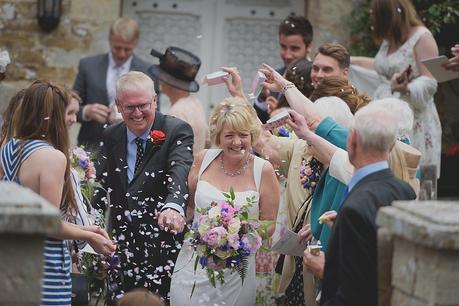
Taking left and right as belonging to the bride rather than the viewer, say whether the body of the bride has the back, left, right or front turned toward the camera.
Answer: front

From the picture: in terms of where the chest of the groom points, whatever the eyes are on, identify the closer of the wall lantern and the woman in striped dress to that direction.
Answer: the woman in striped dress

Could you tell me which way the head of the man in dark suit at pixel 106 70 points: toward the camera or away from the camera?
toward the camera

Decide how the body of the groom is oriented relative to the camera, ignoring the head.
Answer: toward the camera

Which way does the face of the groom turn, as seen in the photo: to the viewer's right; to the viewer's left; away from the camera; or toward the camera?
toward the camera

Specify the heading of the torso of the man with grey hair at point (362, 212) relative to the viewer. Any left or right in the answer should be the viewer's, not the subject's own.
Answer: facing away from the viewer and to the left of the viewer

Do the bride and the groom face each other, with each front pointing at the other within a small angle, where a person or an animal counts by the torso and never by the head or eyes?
no

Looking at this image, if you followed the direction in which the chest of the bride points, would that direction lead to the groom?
no

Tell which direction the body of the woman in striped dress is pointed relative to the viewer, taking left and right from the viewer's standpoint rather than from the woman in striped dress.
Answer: facing away from the viewer and to the right of the viewer

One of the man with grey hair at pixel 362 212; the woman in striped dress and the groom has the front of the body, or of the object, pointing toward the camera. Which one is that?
the groom

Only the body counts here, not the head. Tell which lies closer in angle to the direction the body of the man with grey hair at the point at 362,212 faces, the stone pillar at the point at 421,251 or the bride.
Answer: the bride

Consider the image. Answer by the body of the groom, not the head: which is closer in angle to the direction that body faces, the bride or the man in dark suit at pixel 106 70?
the bride

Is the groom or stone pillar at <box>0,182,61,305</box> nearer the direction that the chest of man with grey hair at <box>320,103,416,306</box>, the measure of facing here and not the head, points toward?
the groom

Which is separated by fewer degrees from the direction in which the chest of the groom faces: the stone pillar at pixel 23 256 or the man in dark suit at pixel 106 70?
the stone pillar

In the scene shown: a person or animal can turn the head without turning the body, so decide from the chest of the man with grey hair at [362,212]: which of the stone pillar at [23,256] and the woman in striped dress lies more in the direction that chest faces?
the woman in striped dress

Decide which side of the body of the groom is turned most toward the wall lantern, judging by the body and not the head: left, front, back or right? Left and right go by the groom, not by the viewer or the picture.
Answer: back
